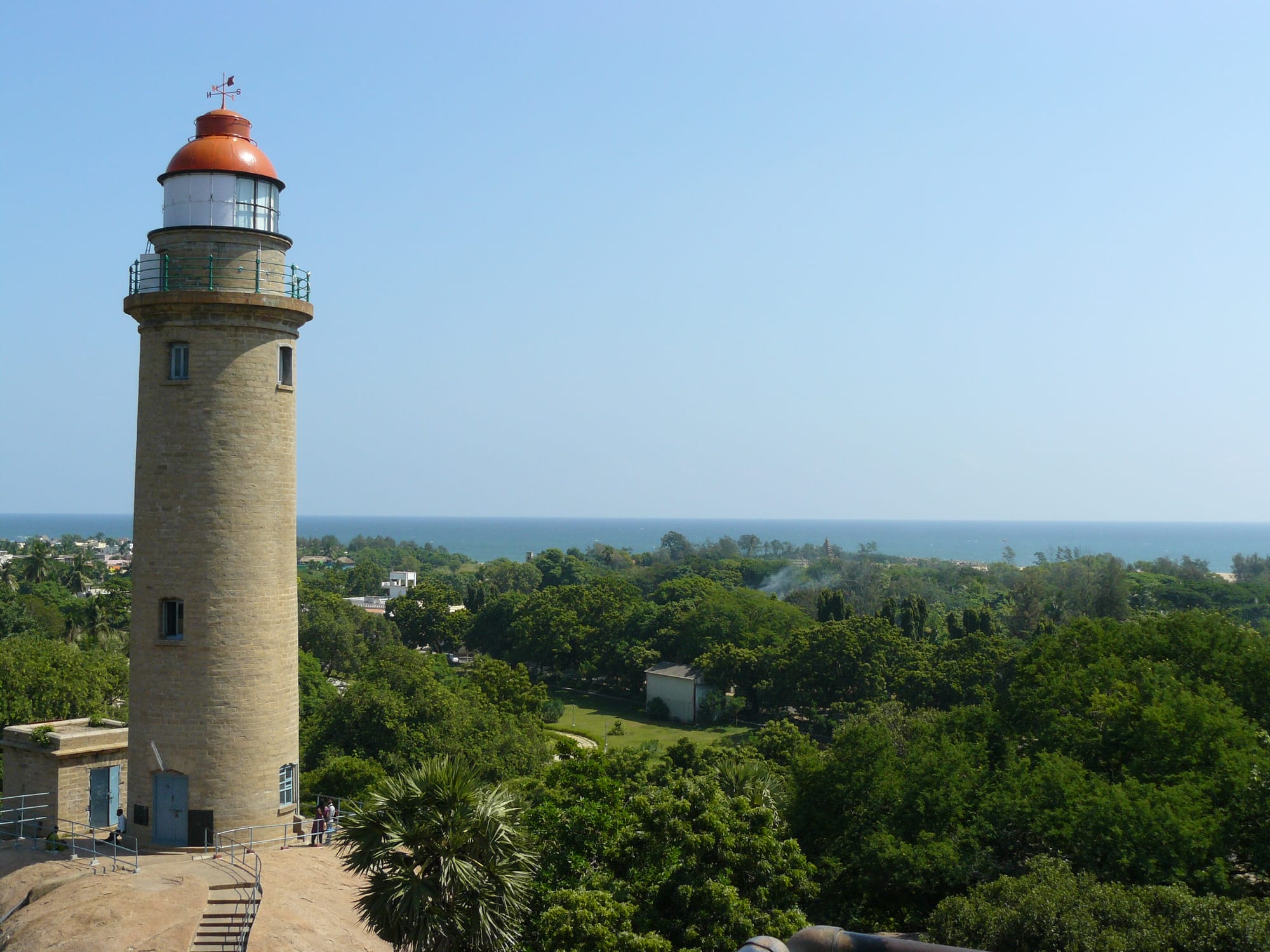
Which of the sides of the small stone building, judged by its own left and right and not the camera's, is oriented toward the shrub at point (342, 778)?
left

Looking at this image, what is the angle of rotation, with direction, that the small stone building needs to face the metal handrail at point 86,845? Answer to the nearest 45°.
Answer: approximately 45° to its right

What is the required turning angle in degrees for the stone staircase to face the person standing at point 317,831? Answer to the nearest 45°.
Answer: approximately 135° to its left

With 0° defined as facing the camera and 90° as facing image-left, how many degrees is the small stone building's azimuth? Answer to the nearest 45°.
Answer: approximately 315°

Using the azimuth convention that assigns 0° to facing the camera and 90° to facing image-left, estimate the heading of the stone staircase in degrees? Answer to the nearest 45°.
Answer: approximately 0°

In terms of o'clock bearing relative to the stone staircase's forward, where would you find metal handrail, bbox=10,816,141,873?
The metal handrail is roughly at 5 o'clock from the stone staircase.

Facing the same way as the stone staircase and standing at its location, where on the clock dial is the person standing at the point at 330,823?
The person standing is roughly at 7 o'clock from the stone staircase.
